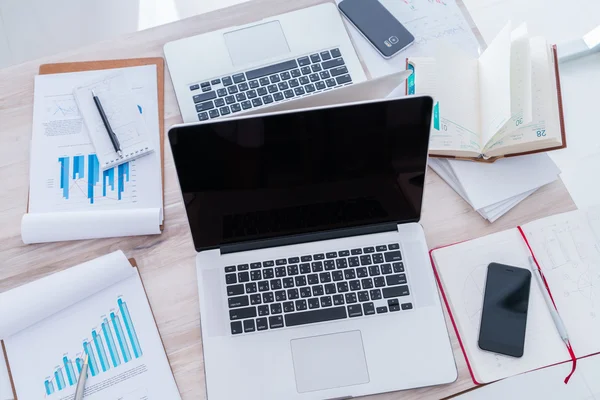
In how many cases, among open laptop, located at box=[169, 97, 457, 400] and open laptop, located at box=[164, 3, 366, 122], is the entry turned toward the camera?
1

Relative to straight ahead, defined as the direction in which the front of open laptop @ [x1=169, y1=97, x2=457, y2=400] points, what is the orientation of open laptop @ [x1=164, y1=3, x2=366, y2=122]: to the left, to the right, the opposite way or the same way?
the opposite way

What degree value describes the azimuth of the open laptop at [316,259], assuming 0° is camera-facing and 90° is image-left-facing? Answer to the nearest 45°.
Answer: approximately 0°

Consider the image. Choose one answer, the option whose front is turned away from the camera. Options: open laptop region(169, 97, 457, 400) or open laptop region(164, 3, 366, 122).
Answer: open laptop region(164, 3, 366, 122)

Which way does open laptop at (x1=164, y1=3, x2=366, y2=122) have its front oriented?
away from the camera

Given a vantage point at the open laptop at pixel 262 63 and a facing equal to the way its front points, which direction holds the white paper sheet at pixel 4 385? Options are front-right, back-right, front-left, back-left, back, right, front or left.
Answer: back-left

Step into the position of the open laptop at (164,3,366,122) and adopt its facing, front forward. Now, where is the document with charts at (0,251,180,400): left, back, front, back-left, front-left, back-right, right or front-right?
back-left
